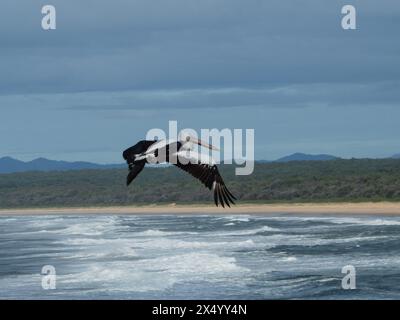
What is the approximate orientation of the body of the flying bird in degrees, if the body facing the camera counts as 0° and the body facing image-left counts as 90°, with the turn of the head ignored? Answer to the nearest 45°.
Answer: approximately 225°
